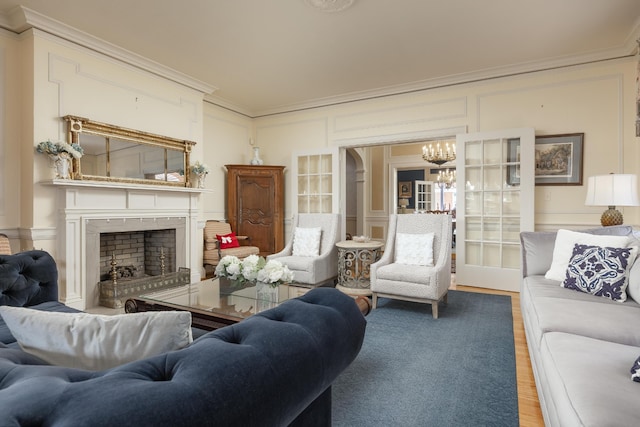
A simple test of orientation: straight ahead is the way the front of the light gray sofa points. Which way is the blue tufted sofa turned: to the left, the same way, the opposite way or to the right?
to the right

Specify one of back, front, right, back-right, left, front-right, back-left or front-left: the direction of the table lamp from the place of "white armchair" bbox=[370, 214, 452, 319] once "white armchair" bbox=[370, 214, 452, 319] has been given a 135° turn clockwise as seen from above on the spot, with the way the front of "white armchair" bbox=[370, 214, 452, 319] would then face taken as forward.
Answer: right

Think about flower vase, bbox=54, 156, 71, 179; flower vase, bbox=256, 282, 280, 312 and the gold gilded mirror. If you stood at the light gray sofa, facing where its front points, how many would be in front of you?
3

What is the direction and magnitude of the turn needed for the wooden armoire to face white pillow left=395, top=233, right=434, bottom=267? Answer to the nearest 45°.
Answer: approximately 45° to its left

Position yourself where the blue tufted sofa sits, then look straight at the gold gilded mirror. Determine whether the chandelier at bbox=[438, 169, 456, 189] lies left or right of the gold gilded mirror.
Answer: right

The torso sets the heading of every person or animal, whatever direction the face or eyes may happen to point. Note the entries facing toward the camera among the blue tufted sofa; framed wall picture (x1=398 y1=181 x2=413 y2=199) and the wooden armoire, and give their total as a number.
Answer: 2

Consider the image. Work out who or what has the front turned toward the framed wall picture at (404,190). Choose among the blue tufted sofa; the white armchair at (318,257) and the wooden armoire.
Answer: the blue tufted sofa

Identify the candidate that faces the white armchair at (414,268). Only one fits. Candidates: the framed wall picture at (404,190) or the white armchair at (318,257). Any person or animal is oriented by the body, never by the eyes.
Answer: the framed wall picture

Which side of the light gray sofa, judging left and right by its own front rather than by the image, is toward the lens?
left

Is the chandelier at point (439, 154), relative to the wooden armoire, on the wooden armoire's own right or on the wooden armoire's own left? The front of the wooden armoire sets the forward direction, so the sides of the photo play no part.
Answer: on the wooden armoire's own left
